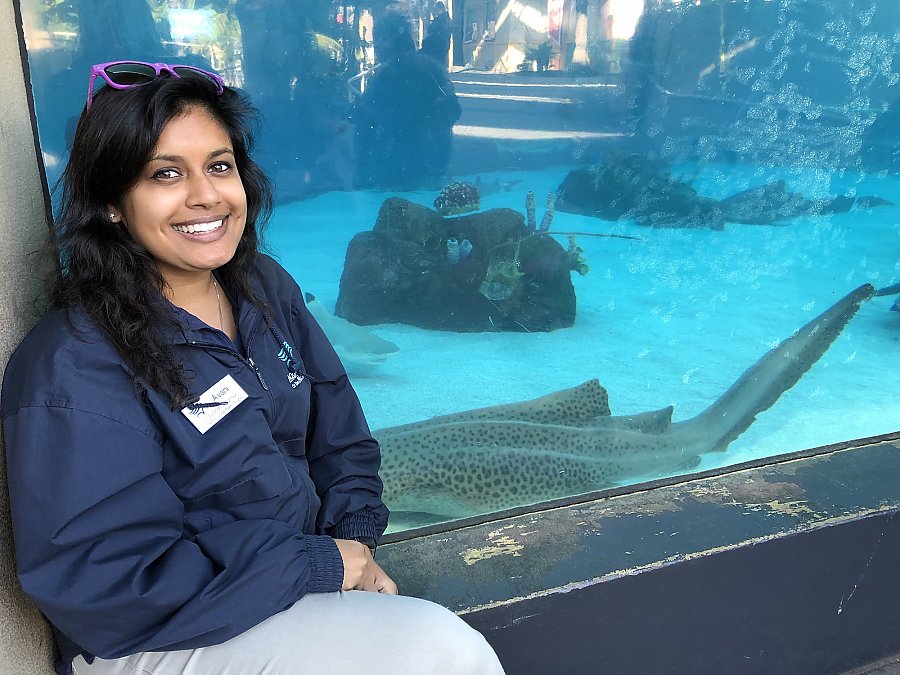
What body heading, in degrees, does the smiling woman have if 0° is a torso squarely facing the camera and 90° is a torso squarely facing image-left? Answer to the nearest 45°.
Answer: approximately 315°

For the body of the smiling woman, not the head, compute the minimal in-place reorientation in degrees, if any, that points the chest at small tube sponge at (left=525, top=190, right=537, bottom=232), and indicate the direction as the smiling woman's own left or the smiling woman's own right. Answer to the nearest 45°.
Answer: approximately 90° to the smiling woman's own left

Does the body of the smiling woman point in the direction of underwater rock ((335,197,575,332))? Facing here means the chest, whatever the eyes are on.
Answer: no

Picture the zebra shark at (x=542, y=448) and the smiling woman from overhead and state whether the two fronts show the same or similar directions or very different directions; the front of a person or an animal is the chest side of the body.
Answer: very different directions

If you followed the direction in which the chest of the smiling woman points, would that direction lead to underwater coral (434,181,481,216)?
no

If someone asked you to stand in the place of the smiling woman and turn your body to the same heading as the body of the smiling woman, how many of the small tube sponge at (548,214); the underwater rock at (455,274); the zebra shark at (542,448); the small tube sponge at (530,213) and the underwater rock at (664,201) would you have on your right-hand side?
0

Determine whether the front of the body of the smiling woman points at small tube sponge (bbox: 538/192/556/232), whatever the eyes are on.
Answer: no

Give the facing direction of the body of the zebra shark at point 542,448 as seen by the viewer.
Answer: to the viewer's left

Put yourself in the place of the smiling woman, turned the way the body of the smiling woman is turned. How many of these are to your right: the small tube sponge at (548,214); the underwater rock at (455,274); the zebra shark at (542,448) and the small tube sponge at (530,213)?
0

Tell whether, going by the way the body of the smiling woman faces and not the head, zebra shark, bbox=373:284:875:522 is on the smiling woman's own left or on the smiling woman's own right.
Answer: on the smiling woman's own left

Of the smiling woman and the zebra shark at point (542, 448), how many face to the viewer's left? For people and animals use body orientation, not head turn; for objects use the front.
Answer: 1
